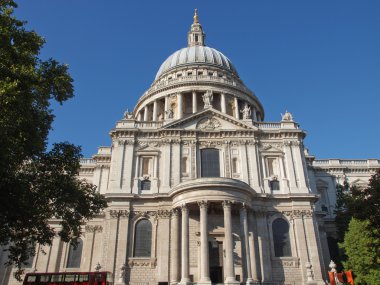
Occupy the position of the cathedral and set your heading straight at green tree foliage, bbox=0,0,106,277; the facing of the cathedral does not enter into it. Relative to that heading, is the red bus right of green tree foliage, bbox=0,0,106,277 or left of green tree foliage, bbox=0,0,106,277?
right

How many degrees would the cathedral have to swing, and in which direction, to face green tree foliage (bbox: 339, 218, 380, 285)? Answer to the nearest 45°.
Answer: approximately 90° to its left

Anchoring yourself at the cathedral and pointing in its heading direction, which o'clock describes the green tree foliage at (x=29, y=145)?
The green tree foliage is roughly at 1 o'clock from the cathedral.

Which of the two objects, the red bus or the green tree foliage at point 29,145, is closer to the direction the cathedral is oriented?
the green tree foliage

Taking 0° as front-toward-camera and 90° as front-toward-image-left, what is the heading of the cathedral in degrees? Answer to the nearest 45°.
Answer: approximately 0°

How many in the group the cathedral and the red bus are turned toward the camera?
1
